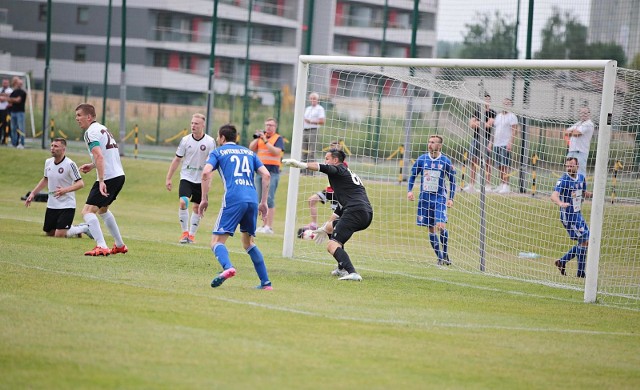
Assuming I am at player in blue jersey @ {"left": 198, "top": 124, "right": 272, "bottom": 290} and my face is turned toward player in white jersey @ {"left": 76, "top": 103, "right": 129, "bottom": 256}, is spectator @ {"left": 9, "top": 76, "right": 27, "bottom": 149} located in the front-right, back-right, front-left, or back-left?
front-right

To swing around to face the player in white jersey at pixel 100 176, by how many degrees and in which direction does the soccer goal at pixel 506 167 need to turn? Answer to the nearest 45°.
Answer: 0° — it already faces them

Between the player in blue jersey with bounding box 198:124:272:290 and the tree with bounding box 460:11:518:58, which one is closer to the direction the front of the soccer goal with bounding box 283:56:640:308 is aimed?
the player in blue jersey

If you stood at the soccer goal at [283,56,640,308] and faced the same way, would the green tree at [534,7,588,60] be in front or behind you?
behind

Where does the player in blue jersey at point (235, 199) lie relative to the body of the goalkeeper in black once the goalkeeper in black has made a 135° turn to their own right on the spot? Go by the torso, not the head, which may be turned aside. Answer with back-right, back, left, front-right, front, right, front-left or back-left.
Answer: back

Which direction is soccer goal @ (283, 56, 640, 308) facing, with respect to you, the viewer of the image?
facing the viewer and to the left of the viewer

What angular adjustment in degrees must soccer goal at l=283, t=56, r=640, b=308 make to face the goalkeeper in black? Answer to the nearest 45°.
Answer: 0° — it already faces them

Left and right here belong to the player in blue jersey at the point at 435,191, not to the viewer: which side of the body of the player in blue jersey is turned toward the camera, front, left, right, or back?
front

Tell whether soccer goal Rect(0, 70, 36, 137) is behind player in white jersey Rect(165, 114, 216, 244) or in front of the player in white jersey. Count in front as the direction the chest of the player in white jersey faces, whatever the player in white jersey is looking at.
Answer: behind

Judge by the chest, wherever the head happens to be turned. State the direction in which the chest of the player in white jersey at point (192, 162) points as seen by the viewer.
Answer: toward the camera

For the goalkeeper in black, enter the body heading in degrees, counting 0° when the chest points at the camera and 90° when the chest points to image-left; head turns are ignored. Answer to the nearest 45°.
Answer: approximately 90°

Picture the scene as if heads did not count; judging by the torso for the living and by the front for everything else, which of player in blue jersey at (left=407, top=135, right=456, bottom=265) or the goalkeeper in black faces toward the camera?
the player in blue jersey

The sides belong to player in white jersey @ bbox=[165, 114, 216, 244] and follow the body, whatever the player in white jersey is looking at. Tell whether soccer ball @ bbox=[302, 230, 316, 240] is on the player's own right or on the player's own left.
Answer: on the player's own left

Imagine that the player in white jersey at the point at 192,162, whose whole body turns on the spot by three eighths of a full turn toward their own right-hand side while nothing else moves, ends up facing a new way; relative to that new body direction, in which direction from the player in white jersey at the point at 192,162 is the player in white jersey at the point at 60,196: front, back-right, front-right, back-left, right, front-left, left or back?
front-left
